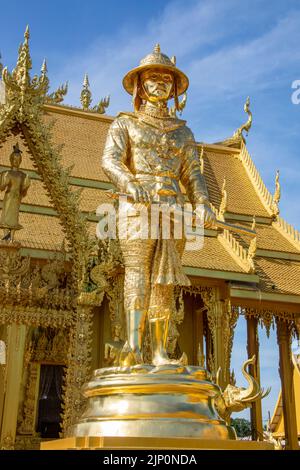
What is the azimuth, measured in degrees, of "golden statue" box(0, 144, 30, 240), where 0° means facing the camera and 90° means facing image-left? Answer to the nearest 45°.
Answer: approximately 0°

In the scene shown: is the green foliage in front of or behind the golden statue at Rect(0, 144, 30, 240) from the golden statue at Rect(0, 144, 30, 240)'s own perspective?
behind

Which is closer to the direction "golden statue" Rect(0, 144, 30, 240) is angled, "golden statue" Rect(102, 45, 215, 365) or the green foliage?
the golden statue

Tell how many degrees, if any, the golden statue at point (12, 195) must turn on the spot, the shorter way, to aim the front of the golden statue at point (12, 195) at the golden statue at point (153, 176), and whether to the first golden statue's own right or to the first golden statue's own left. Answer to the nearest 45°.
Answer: approximately 45° to the first golden statue's own left

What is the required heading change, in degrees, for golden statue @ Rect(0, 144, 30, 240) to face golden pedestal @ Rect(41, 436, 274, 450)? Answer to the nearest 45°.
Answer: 0° — it already faces it

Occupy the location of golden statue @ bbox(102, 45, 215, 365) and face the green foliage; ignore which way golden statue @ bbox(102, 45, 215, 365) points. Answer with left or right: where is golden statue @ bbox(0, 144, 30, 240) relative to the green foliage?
left
